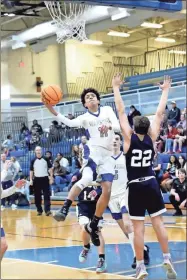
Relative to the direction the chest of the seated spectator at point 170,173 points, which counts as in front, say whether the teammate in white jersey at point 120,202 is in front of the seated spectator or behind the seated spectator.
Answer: in front

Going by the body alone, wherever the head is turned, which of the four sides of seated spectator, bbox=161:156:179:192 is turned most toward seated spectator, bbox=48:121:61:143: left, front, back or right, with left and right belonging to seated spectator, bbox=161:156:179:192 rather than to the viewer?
right

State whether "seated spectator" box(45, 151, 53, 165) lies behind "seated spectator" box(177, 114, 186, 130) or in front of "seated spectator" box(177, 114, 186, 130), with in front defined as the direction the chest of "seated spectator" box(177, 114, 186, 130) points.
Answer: in front

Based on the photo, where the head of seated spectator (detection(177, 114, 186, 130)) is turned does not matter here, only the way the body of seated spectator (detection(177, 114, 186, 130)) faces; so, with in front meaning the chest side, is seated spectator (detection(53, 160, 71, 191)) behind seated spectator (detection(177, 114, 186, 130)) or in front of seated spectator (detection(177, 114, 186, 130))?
in front

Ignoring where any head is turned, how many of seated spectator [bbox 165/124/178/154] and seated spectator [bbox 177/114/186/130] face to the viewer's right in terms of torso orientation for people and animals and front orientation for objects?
0

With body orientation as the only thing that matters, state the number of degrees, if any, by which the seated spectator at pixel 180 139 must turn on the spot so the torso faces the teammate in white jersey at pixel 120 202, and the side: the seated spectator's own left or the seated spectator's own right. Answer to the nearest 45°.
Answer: approximately 45° to the seated spectator's own left
